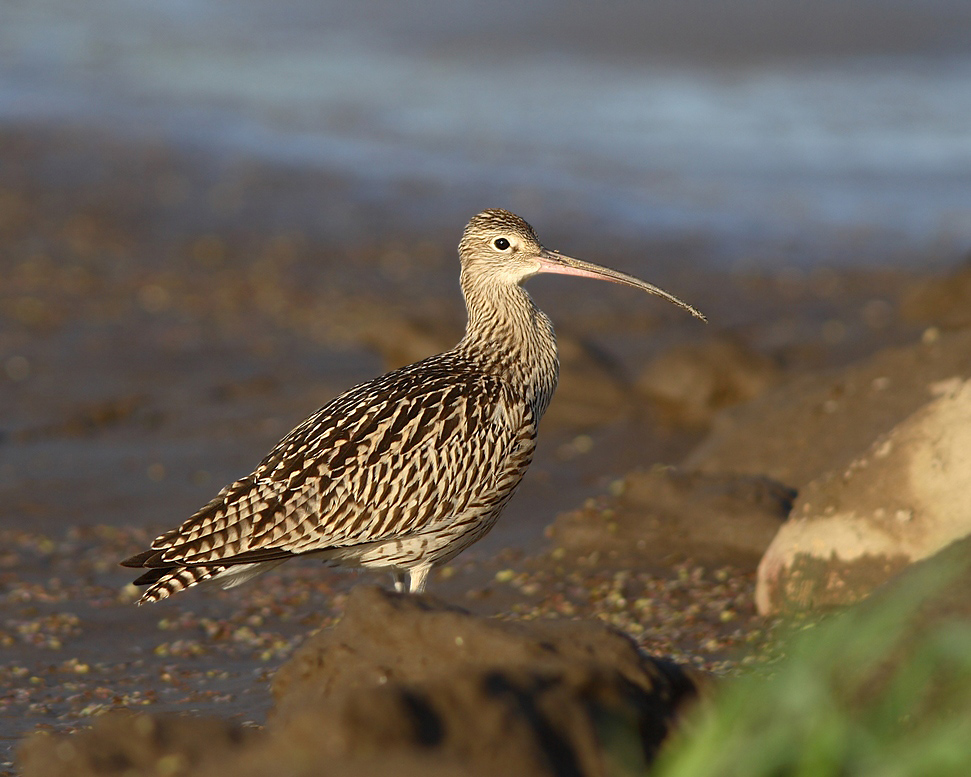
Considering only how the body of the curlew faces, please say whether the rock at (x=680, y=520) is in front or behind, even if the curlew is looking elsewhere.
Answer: in front

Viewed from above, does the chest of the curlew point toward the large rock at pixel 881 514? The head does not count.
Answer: yes

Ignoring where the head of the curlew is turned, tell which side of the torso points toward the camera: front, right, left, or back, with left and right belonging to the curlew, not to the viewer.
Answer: right
